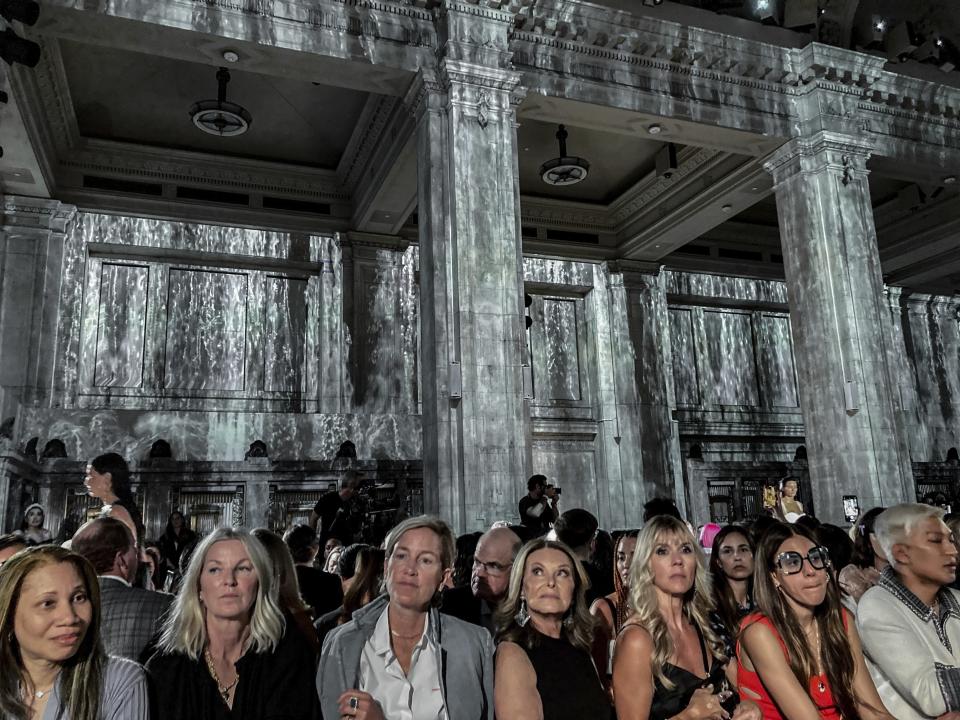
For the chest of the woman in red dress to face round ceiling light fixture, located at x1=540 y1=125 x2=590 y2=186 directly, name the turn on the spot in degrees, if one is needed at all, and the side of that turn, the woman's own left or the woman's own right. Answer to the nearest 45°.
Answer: approximately 135° to the woman's own left

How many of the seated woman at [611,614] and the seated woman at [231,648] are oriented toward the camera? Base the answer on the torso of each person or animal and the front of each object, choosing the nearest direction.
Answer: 2

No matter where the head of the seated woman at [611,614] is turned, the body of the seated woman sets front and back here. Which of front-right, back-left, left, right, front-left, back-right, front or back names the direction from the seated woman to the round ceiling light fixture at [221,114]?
back-right

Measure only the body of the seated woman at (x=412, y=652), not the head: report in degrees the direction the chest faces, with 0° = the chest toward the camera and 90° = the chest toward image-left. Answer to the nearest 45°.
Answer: approximately 0°

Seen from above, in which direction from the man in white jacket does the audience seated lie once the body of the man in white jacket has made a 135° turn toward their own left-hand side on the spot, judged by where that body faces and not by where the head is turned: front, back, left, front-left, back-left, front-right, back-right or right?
left
